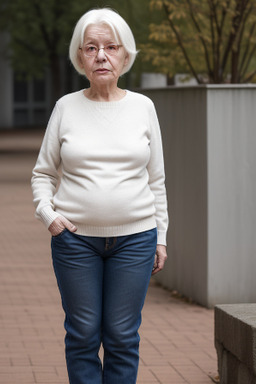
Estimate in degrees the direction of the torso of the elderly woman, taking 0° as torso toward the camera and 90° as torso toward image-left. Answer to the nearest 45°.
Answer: approximately 0°

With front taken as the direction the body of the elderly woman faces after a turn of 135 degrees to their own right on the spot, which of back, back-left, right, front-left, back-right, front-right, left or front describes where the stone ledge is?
right

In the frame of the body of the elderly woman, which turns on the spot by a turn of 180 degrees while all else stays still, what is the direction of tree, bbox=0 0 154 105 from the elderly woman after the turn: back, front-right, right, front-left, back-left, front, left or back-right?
front
